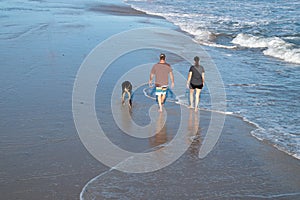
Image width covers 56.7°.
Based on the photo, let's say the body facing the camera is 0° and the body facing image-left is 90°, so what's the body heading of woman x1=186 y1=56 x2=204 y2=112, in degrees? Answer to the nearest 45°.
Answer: approximately 180°
